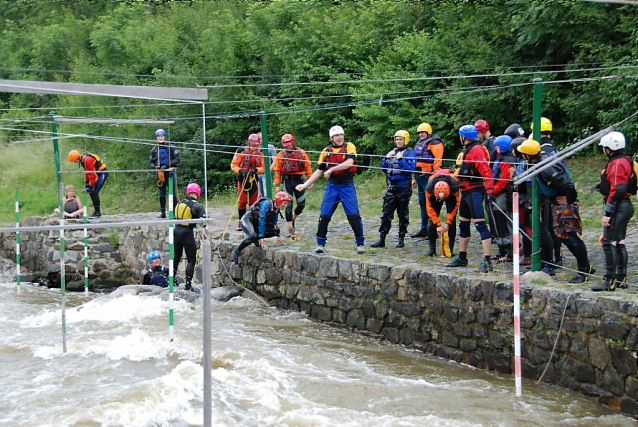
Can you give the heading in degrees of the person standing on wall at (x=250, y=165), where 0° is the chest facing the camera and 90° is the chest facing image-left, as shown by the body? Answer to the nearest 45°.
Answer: approximately 0°

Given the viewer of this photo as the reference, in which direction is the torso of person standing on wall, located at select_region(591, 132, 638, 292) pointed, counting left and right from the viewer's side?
facing to the left of the viewer

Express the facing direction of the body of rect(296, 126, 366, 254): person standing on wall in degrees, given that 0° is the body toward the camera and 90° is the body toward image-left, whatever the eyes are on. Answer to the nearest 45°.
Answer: approximately 0°

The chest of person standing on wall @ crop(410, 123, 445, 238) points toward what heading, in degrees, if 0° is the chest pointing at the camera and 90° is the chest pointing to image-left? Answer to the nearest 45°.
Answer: approximately 45°
